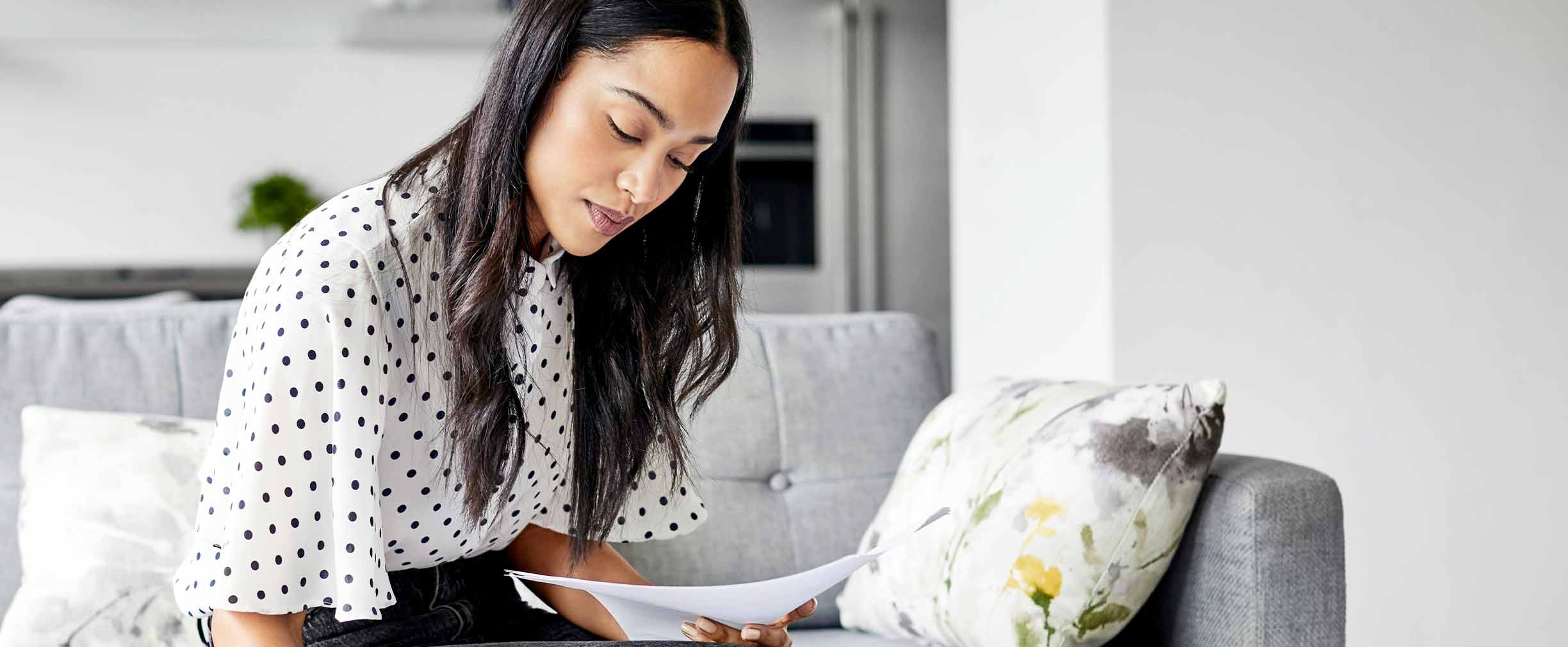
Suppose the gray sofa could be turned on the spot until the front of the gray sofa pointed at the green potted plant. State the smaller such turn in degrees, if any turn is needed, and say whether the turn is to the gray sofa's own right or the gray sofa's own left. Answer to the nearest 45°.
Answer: approximately 135° to the gray sofa's own right

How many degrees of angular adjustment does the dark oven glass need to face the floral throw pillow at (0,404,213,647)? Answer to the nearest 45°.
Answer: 0° — it already faces it

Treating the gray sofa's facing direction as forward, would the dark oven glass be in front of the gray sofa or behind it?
behind

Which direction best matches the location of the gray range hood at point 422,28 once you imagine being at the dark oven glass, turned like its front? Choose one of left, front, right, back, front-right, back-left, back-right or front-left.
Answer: right

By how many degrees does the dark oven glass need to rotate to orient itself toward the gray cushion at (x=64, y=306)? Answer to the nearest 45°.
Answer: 0° — it already faces it

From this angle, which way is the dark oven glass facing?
toward the camera

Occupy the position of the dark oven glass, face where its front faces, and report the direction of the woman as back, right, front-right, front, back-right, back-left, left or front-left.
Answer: front

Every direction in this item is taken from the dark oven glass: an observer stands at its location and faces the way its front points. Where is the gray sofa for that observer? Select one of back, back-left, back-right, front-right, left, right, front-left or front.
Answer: front

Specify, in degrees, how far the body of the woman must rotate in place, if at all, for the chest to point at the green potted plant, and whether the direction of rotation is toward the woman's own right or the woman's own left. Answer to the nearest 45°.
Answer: approximately 135° to the woman's own left

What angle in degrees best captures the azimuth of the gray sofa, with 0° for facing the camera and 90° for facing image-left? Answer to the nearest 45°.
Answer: approximately 0°

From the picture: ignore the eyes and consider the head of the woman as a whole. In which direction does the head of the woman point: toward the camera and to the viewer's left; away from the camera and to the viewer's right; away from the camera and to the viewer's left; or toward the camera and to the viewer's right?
toward the camera and to the viewer's right

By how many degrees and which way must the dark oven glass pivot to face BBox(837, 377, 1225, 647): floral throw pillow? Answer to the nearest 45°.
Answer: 0° — it already faces it
